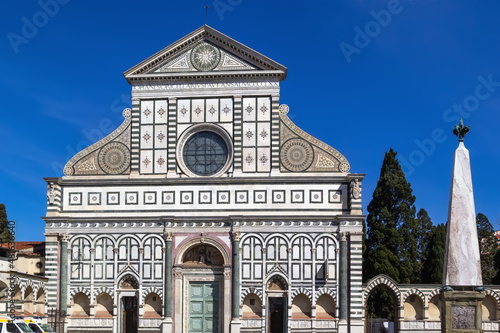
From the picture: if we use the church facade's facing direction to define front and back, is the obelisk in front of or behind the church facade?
in front

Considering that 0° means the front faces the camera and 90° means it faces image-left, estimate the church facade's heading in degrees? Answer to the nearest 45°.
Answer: approximately 0°

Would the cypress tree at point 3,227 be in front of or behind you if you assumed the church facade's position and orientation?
behind

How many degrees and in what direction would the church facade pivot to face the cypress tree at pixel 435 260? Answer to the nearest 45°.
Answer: approximately 135° to its left

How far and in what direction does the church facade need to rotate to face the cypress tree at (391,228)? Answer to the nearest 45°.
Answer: approximately 135° to its left
